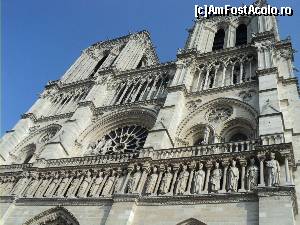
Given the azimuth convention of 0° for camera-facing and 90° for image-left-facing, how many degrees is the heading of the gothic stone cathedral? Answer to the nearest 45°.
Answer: approximately 45°
